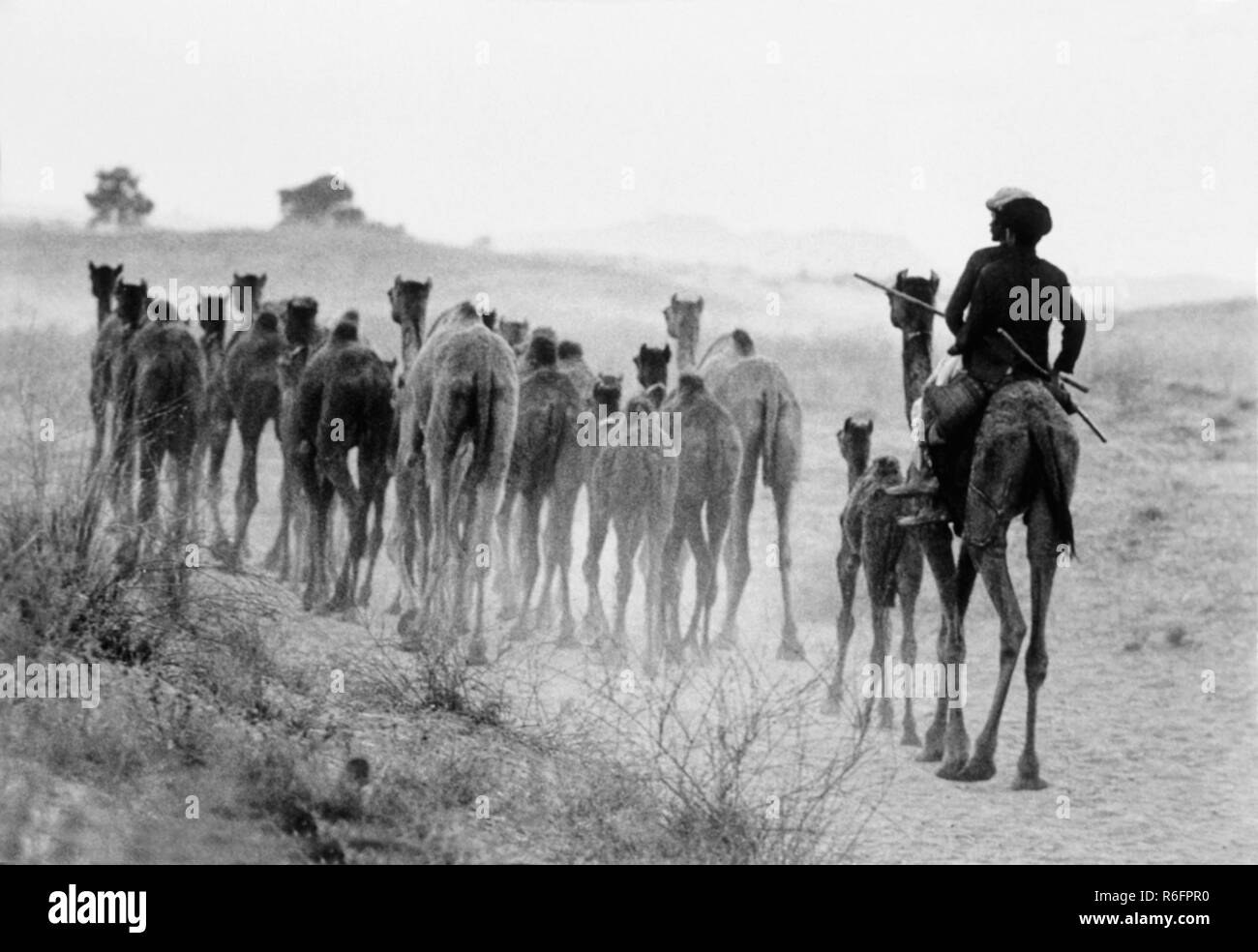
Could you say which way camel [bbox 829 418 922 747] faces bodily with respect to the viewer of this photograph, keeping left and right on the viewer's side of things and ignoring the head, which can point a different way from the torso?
facing away from the viewer and to the left of the viewer

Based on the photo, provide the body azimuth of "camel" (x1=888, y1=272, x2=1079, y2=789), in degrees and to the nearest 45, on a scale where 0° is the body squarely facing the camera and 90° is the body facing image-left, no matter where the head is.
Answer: approximately 135°

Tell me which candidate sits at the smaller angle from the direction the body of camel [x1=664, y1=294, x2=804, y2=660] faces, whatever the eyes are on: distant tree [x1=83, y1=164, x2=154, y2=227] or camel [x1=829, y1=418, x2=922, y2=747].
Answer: the distant tree

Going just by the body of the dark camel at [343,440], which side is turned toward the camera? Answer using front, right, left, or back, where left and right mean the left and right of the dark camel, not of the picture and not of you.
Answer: back

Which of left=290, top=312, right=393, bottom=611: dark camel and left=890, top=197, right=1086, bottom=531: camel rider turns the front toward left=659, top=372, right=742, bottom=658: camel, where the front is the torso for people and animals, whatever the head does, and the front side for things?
the camel rider

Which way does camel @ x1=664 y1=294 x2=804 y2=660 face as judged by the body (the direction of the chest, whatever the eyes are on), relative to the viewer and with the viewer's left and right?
facing away from the viewer and to the left of the viewer

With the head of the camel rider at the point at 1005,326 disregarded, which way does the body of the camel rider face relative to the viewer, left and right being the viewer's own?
facing away from the viewer and to the left of the viewer
